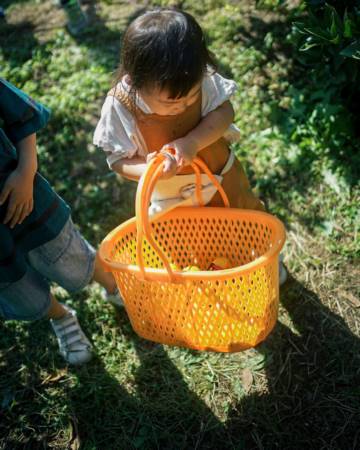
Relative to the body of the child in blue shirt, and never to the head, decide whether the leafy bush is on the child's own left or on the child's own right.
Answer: on the child's own left

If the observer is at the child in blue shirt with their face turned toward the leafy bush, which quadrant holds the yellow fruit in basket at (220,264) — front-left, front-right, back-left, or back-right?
front-right

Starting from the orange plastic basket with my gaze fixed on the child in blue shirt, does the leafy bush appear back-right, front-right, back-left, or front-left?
back-right
